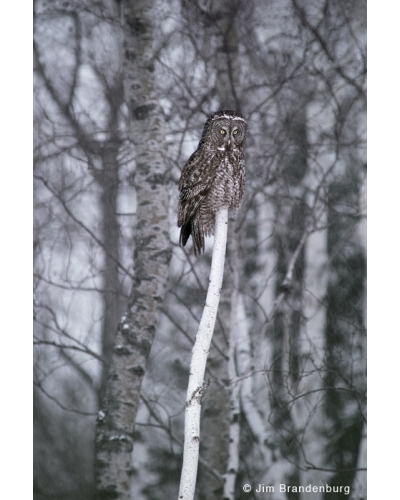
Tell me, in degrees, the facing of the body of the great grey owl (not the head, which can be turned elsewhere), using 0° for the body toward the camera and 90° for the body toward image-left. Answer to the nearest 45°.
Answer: approximately 315°
